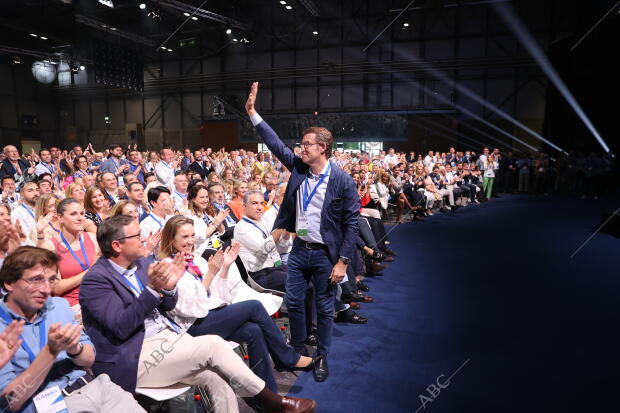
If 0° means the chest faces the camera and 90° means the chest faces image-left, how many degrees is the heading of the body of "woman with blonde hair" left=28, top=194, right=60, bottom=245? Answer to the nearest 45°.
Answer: approximately 315°

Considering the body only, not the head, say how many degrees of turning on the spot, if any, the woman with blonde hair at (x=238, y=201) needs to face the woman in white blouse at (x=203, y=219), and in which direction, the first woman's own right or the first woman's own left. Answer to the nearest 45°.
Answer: approximately 45° to the first woman's own right

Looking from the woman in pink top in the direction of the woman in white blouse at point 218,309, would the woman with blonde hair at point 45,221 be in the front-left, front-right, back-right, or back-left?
back-left

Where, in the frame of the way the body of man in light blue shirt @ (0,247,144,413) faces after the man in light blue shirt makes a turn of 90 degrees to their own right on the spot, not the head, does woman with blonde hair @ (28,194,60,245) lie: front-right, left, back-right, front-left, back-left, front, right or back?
back-right
